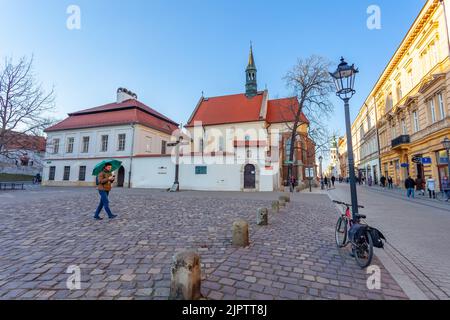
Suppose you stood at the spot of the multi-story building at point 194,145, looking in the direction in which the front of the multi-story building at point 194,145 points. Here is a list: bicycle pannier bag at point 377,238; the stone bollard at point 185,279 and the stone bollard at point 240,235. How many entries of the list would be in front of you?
3

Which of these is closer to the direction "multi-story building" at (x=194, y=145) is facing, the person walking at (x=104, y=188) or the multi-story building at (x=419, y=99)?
the person walking

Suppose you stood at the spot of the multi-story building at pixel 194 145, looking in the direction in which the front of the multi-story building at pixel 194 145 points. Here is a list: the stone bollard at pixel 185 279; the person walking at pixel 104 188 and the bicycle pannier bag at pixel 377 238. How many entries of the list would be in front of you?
3

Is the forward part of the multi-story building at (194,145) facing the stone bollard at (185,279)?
yes

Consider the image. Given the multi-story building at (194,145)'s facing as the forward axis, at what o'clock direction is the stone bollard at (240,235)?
The stone bollard is roughly at 12 o'clock from the multi-story building.

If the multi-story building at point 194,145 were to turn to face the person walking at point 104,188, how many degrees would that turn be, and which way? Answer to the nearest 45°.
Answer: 0° — it already faces them

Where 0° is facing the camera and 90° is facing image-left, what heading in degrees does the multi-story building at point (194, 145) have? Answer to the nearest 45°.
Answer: approximately 0°

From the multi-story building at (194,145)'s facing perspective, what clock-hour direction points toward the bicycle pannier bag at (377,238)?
The bicycle pannier bag is roughly at 12 o'clock from the multi-story building.

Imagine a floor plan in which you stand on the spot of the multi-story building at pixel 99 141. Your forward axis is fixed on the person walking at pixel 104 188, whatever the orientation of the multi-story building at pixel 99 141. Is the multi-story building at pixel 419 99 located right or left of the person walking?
left

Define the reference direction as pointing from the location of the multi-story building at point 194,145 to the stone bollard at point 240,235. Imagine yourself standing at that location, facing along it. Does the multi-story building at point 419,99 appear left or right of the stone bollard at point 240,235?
left

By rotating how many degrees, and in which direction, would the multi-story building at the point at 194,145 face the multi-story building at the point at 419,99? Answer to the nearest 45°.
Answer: approximately 45° to its left
